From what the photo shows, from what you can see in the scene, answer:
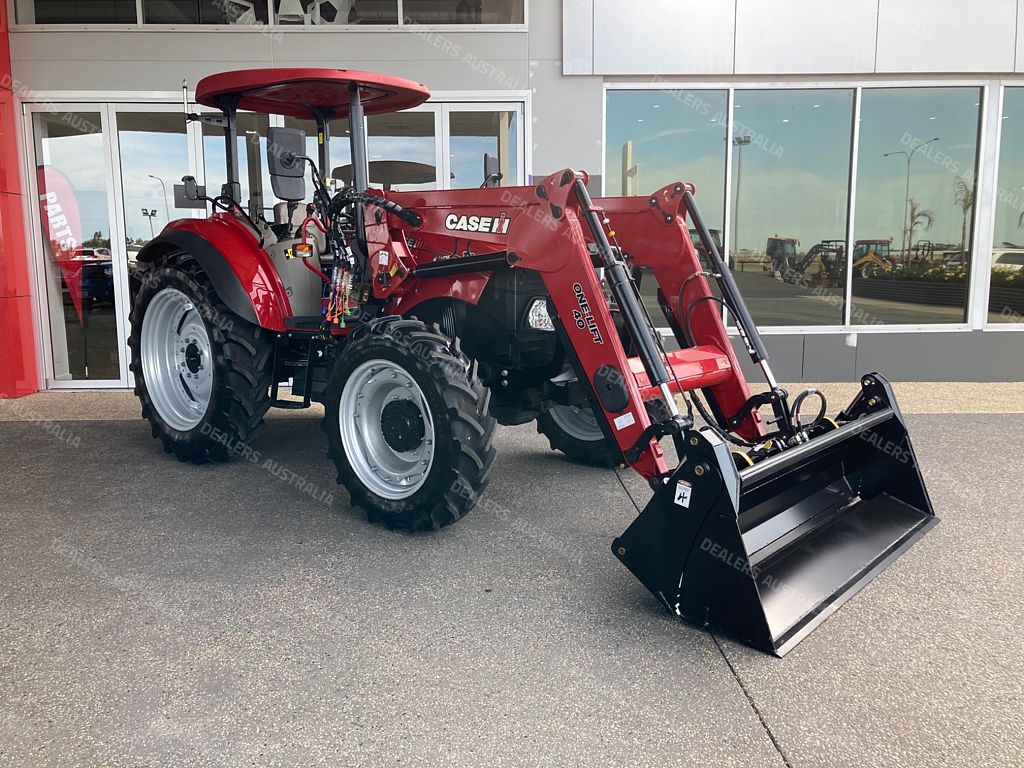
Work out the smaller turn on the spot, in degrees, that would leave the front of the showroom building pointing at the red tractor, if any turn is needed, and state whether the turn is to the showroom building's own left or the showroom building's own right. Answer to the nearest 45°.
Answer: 0° — it already faces it

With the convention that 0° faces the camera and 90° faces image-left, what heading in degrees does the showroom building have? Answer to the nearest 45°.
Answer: approximately 0°

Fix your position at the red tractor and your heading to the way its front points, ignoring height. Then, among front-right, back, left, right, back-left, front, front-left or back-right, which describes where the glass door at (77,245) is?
back

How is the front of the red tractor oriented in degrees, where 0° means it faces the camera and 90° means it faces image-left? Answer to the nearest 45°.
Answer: approximately 315°
